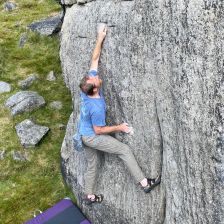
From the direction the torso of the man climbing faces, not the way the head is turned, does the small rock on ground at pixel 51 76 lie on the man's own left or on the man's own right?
on the man's own left

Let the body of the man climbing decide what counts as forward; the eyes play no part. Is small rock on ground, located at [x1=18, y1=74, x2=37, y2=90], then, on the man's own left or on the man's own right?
on the man's own left

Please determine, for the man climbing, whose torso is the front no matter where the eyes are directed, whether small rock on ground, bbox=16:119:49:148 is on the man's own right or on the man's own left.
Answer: on the man's own left

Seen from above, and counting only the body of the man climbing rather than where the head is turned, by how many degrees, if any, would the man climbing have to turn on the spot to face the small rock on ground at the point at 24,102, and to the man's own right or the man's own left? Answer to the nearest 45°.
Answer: approximately 135° to the man's own left

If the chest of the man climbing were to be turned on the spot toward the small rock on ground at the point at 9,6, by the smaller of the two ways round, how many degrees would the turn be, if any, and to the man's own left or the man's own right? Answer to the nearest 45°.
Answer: approximately 90° to the man's own left

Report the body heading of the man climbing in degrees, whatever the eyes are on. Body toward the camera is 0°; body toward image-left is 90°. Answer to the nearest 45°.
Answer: approximately 270°

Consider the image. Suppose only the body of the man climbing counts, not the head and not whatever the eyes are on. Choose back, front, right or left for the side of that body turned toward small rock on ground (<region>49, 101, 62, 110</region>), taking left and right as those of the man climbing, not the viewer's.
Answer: left

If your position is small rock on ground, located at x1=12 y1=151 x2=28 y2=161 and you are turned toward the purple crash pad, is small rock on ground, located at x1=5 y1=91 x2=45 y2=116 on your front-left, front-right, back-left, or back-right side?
back-left

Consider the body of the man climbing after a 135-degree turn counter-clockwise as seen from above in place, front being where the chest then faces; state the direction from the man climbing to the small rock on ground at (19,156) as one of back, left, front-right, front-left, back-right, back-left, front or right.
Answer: front

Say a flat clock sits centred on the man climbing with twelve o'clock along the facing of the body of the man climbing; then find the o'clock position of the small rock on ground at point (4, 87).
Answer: The small rock on ground is roughly at 8 o'clock from the man climbing.
